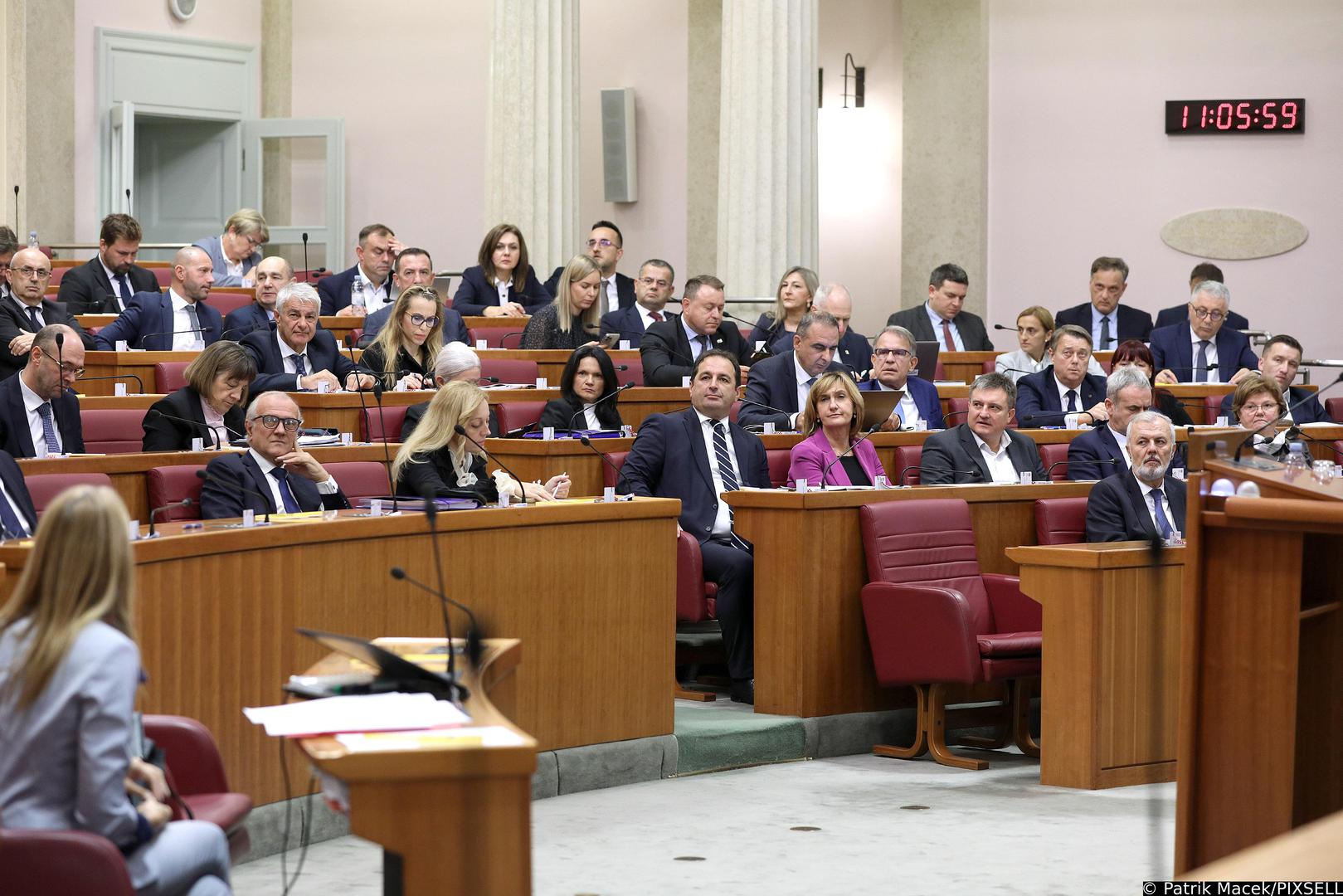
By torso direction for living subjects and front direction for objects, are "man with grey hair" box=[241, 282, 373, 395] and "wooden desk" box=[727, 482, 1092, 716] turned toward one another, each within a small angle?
no

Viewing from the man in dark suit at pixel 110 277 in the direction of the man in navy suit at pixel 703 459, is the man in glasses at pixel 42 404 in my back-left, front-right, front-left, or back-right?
front-right

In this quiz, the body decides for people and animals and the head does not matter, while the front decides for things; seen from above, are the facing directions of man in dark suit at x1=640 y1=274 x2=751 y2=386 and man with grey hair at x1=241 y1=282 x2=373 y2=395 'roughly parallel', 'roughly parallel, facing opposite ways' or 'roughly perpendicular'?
roughly parallel

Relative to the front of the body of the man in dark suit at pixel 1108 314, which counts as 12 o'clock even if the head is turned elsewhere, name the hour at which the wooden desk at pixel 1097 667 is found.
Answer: The wooden desk is roughly at 12 o'clock from the man in dark suit.

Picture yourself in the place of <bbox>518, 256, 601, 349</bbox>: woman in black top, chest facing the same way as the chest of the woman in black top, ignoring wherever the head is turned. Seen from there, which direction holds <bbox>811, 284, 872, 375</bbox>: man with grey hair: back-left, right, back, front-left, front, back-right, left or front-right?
front-left

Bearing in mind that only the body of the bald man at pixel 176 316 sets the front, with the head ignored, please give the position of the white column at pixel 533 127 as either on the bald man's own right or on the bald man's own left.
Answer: on the bald man's own left

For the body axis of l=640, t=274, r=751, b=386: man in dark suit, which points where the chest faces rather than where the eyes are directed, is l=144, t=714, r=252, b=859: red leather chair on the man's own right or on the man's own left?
on the man's own right

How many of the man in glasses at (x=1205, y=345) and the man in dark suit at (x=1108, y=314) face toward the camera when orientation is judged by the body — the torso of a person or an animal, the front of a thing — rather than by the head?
2

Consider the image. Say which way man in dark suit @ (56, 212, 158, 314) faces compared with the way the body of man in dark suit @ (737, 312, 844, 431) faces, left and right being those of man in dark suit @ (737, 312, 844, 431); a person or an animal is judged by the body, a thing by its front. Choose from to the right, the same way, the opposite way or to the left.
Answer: the same way

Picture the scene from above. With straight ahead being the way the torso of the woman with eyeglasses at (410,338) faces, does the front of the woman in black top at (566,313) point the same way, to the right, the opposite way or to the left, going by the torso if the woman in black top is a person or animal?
the same way

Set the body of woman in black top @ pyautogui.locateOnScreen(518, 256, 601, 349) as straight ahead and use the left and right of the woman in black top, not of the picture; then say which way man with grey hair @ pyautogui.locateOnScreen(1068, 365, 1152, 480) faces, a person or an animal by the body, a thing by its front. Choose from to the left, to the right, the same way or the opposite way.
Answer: the same way

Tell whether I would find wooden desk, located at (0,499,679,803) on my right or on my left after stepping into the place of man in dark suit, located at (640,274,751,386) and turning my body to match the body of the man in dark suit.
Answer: on my right

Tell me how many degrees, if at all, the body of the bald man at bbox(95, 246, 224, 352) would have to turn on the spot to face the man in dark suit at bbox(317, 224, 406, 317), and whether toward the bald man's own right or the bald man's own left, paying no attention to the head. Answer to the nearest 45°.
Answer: approximately 90° to the bald man's own left

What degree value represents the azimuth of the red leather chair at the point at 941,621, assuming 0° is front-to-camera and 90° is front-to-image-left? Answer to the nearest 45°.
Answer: approximately 315°

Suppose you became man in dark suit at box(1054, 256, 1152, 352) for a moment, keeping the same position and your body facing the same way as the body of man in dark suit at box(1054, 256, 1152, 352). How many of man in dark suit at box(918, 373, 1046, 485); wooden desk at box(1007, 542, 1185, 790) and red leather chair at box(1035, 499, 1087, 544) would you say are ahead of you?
3

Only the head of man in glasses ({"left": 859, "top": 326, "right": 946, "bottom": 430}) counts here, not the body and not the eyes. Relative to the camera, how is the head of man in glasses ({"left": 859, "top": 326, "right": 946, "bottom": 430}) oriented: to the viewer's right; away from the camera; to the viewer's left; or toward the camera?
toward the camera

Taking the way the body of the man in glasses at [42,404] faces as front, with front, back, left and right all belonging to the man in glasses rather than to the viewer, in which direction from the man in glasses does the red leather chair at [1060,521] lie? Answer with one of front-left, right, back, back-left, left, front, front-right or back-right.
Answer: front-left

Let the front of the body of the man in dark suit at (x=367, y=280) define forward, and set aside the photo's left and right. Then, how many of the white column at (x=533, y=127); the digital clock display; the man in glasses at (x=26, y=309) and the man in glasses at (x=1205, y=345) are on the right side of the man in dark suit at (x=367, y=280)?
1

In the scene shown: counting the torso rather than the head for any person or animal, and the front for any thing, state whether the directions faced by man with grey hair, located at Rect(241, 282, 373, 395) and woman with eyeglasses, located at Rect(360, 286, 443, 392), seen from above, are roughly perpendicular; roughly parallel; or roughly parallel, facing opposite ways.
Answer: roughly parallel

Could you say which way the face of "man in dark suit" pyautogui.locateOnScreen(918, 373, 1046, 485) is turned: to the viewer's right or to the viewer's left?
to the viewer's left
